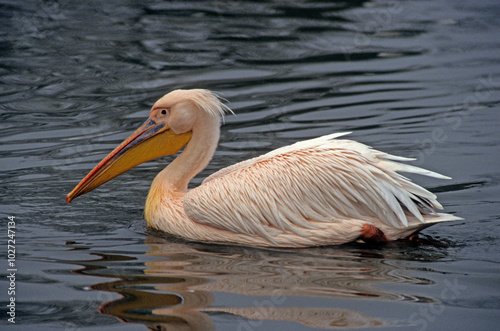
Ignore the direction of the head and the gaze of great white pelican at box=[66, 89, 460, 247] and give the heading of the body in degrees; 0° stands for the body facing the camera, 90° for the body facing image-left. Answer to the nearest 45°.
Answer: approximately 90°
